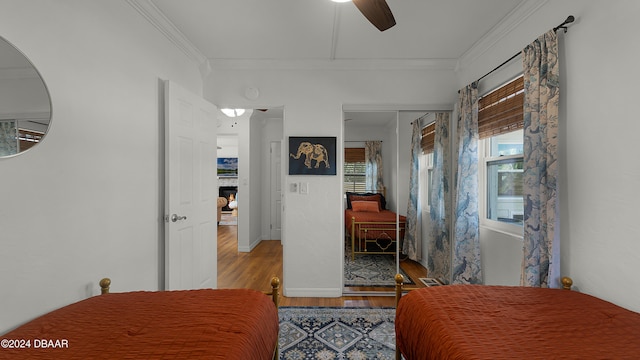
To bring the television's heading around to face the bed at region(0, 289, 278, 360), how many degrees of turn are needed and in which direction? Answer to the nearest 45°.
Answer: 0° — it already faces it

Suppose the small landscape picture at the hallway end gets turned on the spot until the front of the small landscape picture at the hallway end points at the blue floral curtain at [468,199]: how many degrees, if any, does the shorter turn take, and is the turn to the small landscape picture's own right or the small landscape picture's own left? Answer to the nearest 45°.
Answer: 0° — it already faces it

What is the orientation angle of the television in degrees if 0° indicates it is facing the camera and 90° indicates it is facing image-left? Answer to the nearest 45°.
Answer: approximately 0°
